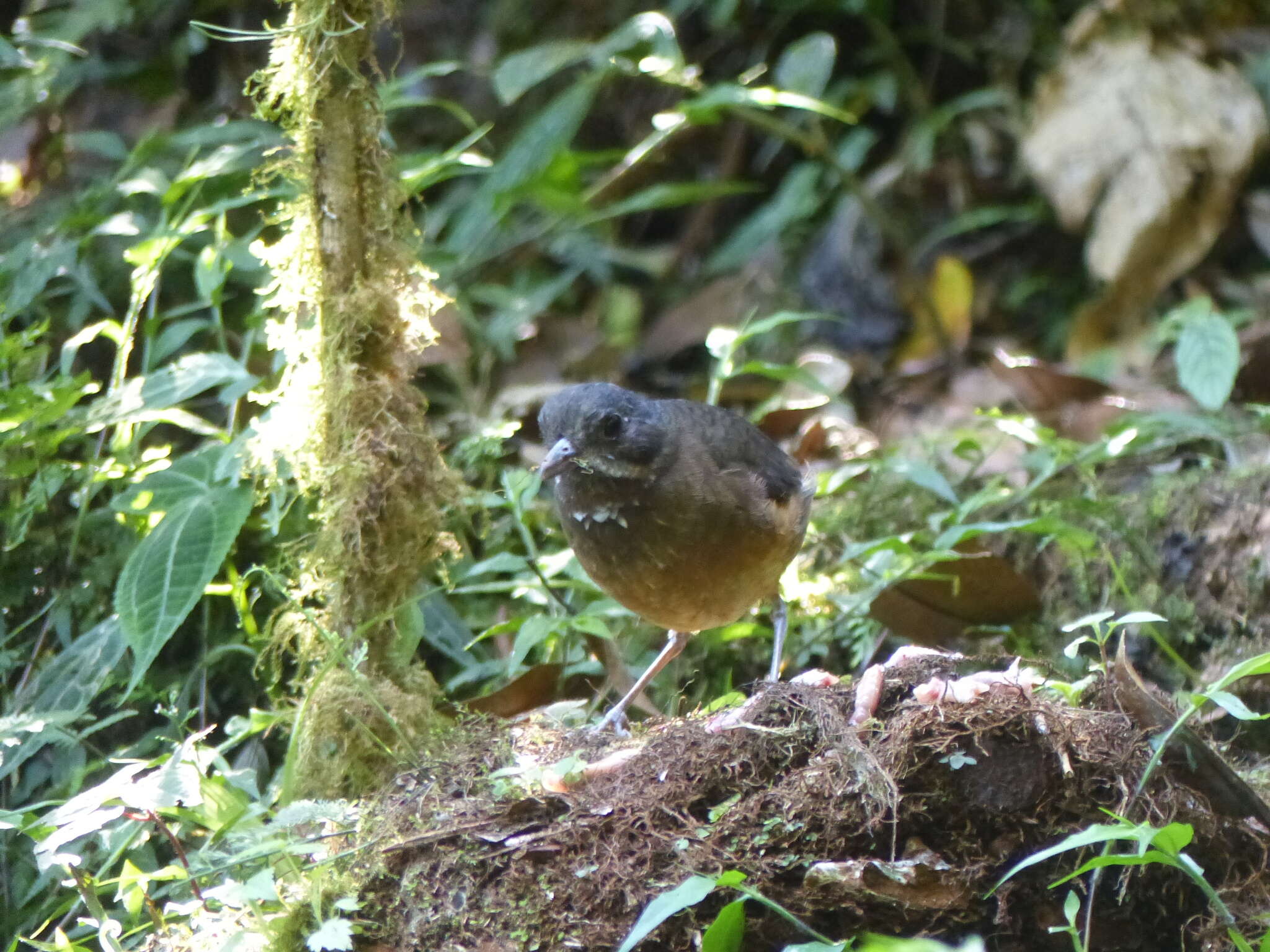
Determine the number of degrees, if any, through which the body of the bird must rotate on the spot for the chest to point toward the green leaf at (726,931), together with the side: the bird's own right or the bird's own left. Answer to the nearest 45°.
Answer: approximately 45° to the bird's own left

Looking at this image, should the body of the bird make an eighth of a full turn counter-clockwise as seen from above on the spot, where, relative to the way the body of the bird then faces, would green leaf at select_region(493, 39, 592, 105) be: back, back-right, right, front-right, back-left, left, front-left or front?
back

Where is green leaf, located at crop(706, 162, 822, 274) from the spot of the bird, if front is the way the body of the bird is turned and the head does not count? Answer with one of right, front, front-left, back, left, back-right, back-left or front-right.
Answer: back-right

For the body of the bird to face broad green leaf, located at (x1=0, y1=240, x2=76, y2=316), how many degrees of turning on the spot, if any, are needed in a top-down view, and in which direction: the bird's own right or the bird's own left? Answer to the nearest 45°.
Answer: approximately 90° to the bird's own right

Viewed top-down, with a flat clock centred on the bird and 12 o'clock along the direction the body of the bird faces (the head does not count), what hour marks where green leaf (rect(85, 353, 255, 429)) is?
The green leaf is roughly at 2 o'clock from the bird.

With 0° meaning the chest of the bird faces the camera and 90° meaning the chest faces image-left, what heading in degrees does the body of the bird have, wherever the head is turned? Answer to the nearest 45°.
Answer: approximately 45°

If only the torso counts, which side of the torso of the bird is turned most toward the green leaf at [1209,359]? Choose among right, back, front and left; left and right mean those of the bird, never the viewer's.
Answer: back

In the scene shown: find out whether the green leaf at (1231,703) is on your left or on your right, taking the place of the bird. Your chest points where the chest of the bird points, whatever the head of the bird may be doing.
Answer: on your left

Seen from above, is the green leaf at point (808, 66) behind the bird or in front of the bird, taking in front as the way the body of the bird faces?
behind
